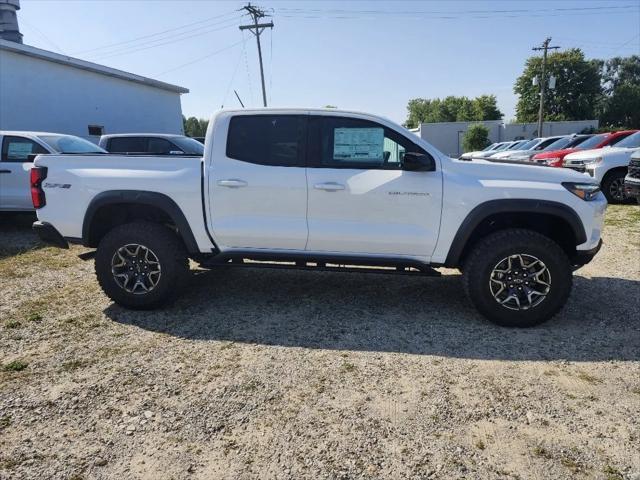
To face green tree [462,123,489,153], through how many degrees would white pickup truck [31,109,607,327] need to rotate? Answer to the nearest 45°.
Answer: approximately 90° to its left

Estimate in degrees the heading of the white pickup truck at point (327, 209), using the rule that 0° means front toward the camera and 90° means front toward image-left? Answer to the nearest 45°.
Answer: approximately 270°

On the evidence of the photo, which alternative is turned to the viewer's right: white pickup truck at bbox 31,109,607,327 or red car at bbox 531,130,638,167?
the white pickup truck

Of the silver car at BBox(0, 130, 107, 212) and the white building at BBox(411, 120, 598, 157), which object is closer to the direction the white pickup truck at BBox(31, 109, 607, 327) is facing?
the white building

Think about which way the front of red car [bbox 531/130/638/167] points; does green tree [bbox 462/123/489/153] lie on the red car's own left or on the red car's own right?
on the red car's own right

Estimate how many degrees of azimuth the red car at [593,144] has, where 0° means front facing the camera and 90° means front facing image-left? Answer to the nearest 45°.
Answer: approximately 45°

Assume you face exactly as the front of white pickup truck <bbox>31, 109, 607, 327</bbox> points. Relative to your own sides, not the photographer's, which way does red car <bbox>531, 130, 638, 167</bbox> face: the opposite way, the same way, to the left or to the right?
the opposite way
